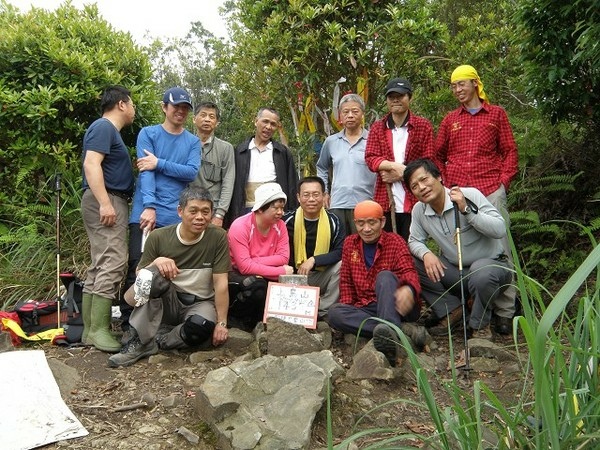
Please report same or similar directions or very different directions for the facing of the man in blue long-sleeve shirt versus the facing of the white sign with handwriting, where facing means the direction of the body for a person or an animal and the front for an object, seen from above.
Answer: same or similar directions

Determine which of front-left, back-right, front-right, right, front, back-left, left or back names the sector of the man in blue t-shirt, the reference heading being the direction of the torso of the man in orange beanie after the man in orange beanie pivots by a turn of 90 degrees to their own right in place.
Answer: front

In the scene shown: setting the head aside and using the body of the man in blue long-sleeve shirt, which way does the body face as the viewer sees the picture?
toward the camera

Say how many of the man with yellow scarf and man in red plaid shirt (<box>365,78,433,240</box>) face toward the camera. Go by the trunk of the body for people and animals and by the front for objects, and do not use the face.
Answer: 2

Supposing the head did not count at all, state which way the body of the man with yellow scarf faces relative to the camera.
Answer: toward the camera

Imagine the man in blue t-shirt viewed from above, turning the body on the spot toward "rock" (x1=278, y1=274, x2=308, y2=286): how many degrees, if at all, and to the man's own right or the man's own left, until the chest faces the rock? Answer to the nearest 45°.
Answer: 0° — they already face it

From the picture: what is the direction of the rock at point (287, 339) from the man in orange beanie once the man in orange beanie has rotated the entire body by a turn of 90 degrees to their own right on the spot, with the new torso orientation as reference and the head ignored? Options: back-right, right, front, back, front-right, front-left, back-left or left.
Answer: front-left

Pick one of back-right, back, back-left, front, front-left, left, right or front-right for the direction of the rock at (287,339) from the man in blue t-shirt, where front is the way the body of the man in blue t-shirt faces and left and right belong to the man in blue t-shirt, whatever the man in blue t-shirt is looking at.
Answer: front-right

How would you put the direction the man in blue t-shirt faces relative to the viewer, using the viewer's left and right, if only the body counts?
facing to the right of the viewer

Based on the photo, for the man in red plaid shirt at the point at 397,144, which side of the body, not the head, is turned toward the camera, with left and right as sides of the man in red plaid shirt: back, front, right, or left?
front

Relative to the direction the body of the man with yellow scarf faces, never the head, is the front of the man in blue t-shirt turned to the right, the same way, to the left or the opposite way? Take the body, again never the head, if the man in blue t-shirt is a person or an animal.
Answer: to the left

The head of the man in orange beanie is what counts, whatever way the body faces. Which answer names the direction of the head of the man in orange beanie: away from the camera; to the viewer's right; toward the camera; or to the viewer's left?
toward the camera

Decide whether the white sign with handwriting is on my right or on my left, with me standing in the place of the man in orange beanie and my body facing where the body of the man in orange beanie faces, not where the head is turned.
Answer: on my right

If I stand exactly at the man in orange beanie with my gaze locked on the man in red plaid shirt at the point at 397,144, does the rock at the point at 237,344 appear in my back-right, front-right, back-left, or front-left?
back-left
